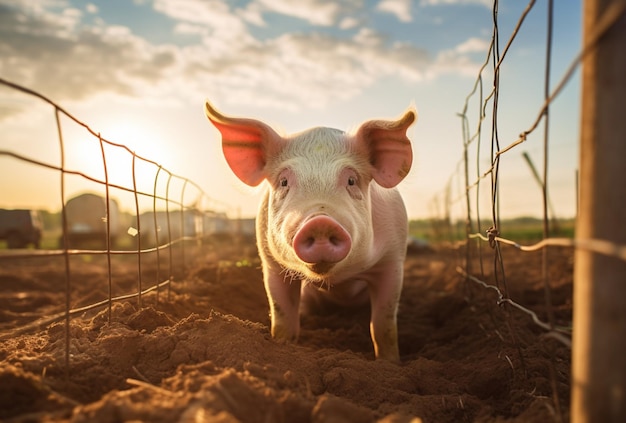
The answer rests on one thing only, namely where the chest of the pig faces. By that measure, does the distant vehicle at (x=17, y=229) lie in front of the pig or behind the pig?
behind

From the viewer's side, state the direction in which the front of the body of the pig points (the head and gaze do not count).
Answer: toward the camera
